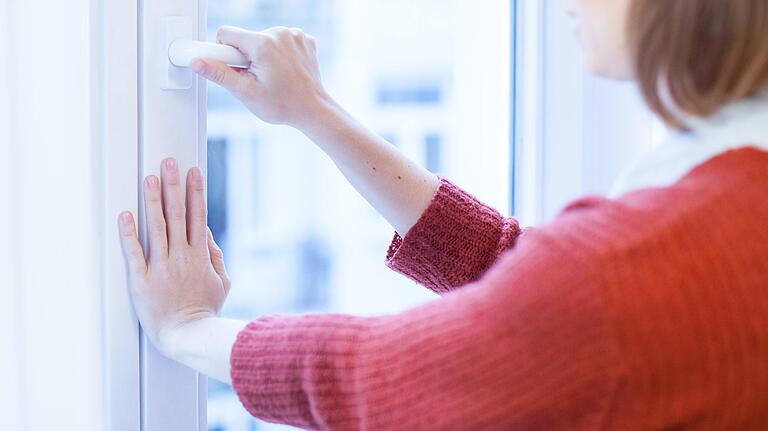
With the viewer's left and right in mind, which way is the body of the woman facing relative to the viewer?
facing away from the viewer and to the left of the viewer
